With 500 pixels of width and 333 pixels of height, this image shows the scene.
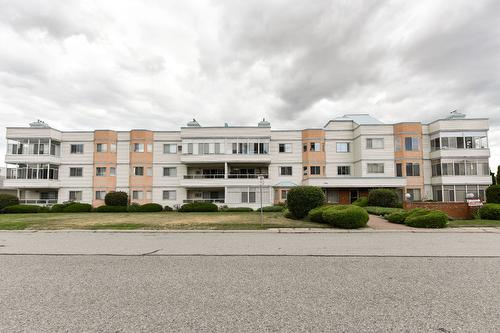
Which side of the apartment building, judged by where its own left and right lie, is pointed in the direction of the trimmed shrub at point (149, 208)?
right

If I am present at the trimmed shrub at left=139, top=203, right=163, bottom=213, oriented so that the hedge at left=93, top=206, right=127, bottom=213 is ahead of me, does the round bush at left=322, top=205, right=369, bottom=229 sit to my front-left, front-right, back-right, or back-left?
back-left

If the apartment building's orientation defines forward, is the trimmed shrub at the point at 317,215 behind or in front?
in front

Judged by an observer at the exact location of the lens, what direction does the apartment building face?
facing the viewer

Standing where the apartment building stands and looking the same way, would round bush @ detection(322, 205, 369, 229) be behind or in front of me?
in front

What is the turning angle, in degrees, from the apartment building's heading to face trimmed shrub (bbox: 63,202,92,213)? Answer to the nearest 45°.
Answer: approximately 90° to its right

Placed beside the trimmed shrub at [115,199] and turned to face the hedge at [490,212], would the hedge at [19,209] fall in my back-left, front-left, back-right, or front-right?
back-right

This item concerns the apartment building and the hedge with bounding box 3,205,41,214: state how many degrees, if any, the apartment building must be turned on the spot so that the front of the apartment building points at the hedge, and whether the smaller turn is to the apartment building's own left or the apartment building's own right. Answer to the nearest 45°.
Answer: approximately 90° to the apartment building's own right

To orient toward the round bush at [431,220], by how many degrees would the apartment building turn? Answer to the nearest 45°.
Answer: approximately 45° to its left
